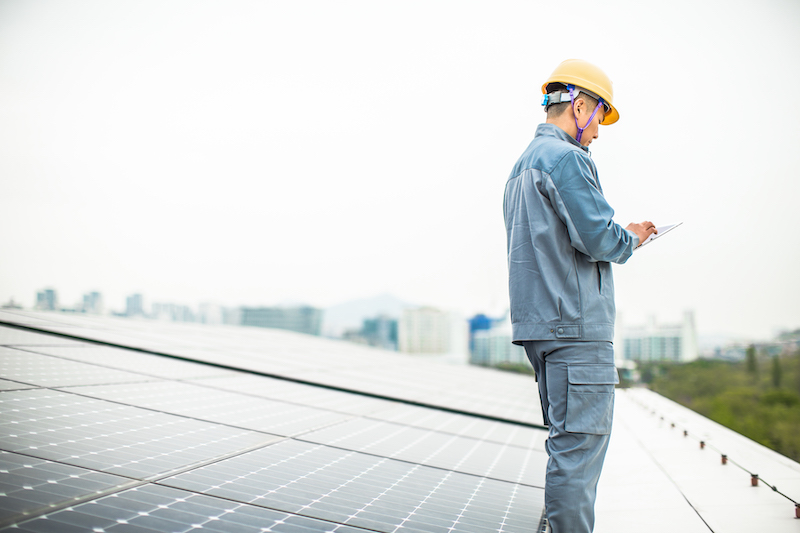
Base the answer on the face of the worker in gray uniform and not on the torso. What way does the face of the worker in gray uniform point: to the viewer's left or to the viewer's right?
to the viewer's right

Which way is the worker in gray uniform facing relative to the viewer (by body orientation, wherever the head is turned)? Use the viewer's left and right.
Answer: facing away from the viewer and to the right of the viewer
